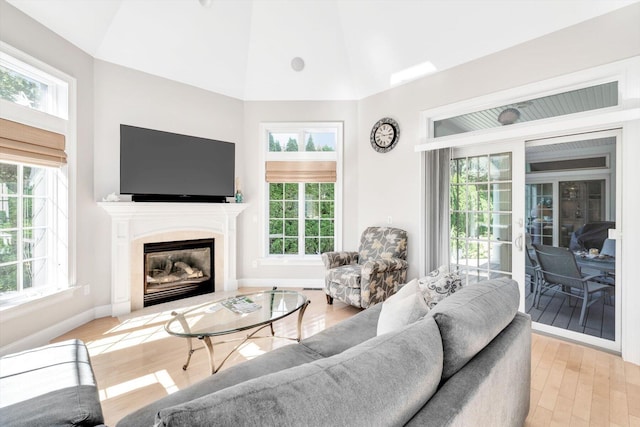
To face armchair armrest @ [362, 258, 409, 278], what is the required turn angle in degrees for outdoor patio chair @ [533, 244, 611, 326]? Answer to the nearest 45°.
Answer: approximately 180°

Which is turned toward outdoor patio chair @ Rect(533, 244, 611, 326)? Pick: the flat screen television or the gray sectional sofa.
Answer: the flat screen television

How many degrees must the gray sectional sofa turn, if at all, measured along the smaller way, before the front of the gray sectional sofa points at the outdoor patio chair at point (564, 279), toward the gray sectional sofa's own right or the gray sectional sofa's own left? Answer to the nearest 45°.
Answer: approximately 90° to the gray sectional sofa's own right

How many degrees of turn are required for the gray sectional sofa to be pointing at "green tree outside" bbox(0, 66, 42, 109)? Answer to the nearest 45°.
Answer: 0° — it already faces it

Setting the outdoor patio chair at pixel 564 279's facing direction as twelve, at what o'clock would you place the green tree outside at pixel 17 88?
The green tree outside is roughly at 6 o'clock from the outdoor patio chair.

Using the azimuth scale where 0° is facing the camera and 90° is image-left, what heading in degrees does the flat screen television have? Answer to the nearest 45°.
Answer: approximately 315°

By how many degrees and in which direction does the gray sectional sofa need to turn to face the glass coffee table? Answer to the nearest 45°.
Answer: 0° — it already faces it

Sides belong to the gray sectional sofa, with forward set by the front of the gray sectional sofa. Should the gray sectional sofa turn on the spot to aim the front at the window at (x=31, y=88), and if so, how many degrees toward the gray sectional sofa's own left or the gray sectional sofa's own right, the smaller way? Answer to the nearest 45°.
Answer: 0° — it already faces it

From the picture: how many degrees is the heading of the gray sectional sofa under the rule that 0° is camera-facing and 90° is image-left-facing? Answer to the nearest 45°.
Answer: approximately 135°

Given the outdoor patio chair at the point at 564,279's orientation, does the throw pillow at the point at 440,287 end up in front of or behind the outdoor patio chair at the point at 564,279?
behind
